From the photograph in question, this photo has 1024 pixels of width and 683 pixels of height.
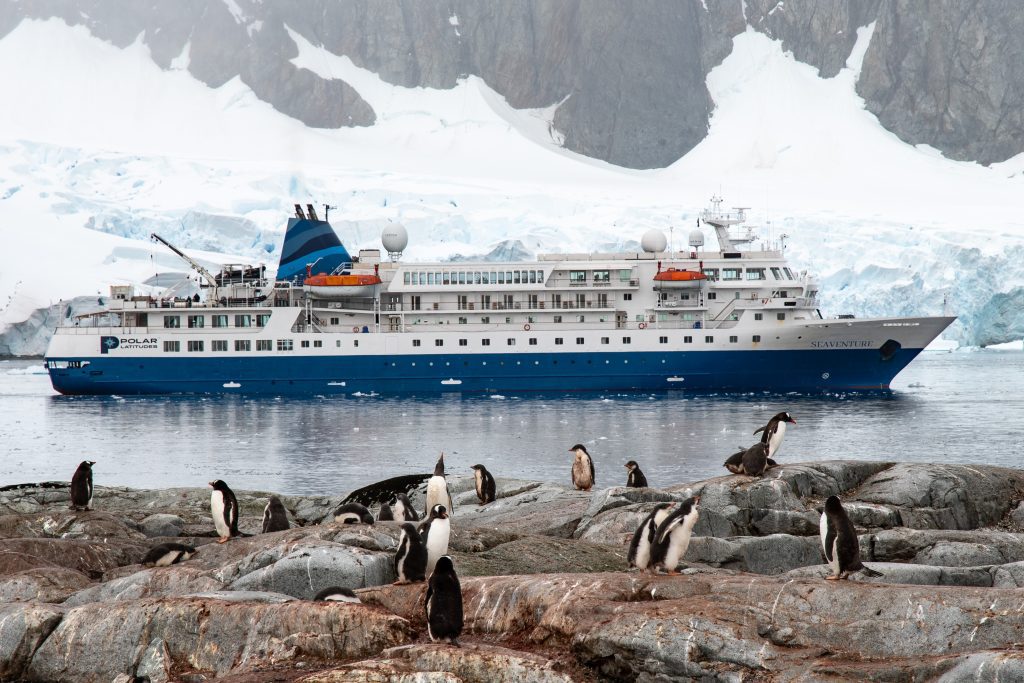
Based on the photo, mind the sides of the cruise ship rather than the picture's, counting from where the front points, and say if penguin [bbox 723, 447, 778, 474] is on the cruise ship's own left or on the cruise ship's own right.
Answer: on the cruise ship's own right

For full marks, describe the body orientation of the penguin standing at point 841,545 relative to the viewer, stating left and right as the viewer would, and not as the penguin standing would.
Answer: facing to the left of the viewer

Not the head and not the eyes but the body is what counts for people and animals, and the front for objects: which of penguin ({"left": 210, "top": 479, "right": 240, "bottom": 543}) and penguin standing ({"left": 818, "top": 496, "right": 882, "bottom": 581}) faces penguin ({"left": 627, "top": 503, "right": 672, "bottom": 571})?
the penguin standing

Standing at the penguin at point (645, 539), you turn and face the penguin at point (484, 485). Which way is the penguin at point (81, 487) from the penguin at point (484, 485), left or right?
left

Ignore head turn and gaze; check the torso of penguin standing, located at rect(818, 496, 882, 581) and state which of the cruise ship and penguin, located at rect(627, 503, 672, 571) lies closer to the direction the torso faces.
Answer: the penguin

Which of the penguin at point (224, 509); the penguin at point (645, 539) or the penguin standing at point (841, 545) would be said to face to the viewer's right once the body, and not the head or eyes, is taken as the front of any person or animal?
the penguin at point (645, 539)

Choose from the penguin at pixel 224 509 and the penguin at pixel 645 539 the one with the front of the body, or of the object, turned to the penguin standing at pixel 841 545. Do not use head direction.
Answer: the penguin at pixel 645 539

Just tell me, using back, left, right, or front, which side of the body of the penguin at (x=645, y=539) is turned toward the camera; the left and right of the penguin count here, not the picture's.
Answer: right

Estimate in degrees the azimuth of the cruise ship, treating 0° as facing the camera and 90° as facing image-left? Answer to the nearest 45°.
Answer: approximately 270°
